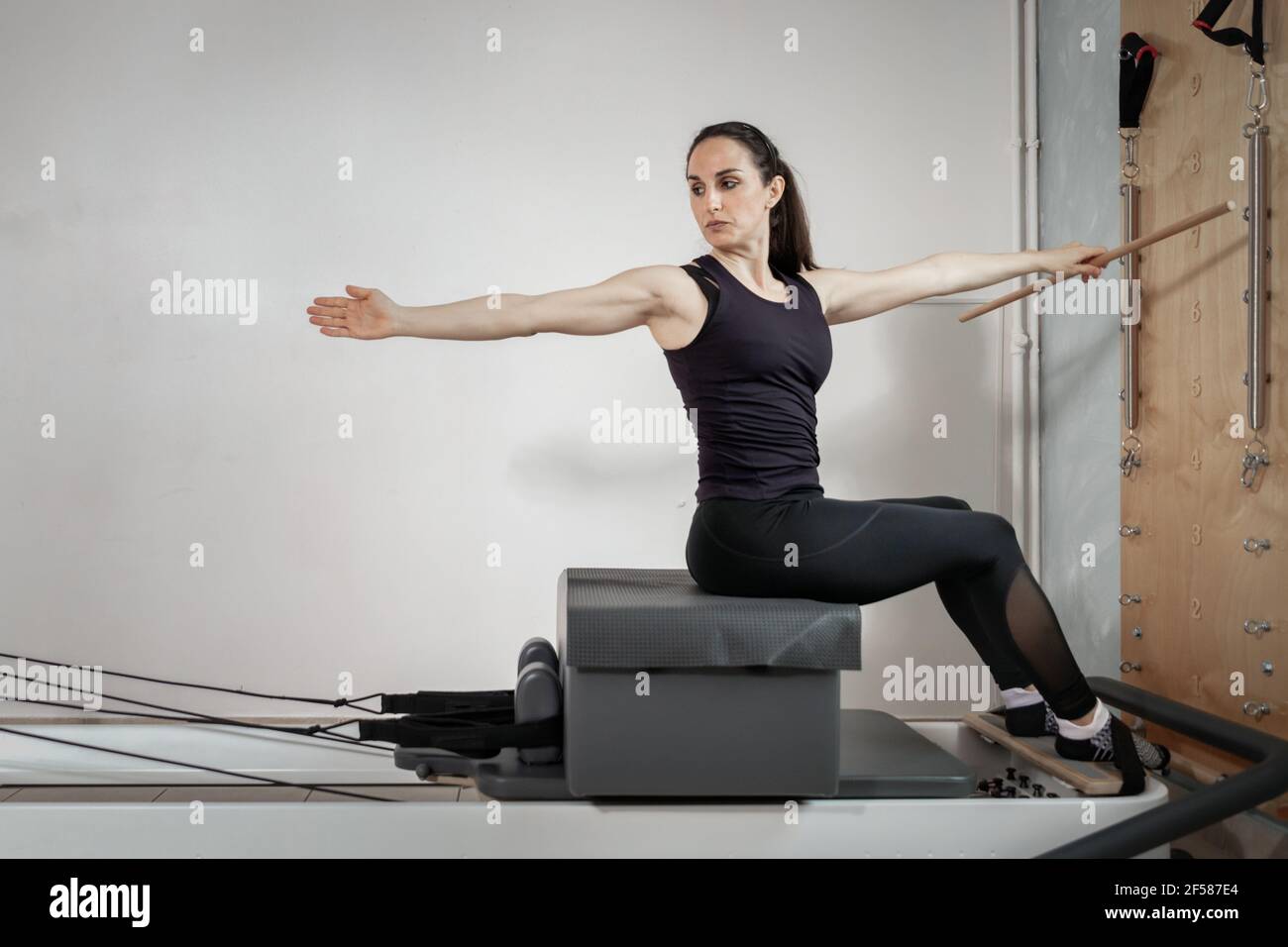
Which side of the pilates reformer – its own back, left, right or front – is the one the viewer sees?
right

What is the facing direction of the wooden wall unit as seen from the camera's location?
facing the viewer and to the left of the viewer

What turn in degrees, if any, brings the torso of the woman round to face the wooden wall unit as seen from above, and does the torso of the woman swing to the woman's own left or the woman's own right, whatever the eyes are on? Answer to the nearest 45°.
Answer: approximately 90° to the woman's own left

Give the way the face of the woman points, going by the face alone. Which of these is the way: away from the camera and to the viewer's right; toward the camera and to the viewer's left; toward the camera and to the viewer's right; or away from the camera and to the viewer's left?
toward the camera and to the viewer's left

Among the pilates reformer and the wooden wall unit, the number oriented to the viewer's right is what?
1

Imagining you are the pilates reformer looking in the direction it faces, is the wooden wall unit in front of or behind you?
in front

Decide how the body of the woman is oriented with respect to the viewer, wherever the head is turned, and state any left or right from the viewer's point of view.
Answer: facing the viewer and to the right of the viewer

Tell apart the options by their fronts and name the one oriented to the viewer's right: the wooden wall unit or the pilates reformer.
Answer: the pilates reformer
